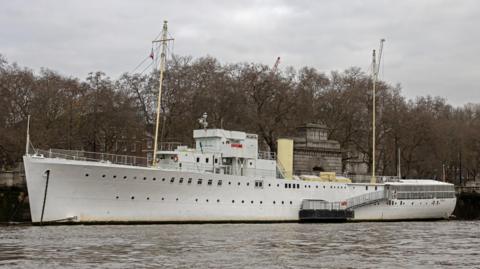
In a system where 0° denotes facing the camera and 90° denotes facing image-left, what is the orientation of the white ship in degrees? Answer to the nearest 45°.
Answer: approximately 45°
